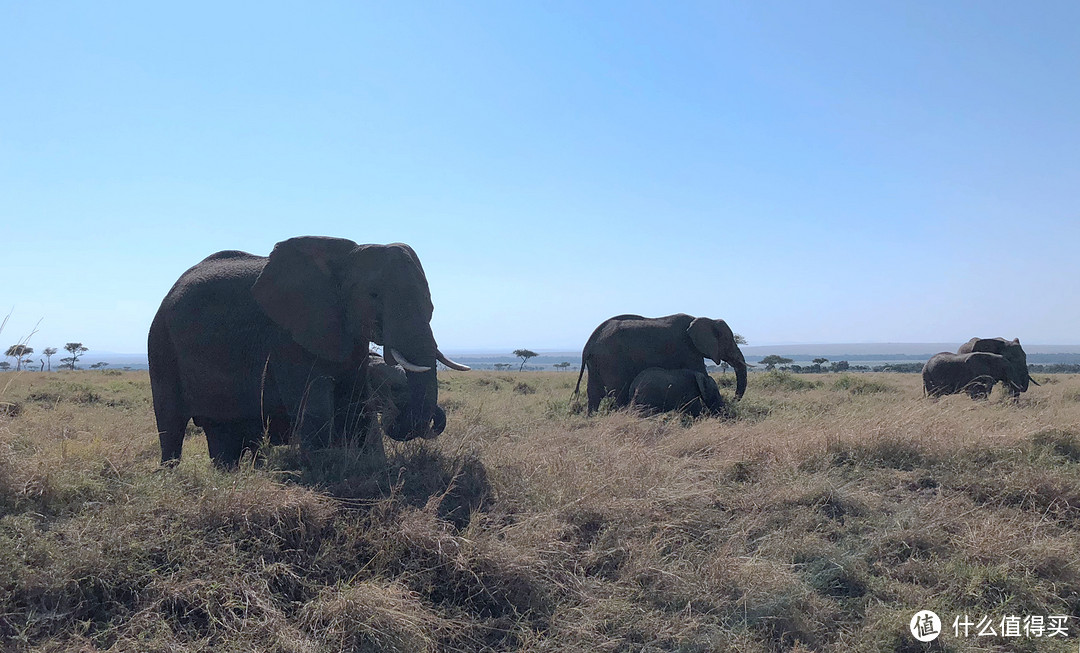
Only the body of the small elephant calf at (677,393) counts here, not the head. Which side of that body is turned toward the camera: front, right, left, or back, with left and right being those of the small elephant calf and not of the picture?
right

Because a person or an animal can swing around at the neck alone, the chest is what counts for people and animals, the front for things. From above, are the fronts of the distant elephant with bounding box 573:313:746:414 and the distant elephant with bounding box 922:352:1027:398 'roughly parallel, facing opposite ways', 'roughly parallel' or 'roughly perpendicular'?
roughly parallel

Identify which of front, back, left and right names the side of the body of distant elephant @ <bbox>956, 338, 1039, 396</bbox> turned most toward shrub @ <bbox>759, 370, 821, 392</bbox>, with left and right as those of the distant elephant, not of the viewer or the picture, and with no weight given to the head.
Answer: back

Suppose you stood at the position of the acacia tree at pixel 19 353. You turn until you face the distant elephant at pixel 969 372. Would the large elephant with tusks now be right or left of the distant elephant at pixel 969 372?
right

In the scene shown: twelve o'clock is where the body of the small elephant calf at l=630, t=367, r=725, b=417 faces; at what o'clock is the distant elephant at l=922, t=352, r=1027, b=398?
The distant elephant is roughly at 11 o'clock from the small elephant calf.

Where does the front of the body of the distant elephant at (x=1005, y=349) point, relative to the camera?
to the viewer's right

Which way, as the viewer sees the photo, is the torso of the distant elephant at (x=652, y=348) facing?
to the viewer's right

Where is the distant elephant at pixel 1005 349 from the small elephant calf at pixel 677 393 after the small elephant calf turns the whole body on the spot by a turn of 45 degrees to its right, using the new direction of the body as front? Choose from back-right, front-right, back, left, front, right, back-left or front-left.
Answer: left

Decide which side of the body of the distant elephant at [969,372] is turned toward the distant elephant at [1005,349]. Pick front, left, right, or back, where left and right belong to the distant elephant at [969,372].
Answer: left

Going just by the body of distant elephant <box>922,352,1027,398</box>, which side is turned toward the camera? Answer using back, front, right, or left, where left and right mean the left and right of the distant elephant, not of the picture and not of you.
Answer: right

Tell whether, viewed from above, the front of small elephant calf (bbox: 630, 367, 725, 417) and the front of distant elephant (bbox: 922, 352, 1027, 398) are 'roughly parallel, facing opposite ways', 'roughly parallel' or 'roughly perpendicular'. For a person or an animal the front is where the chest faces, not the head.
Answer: roughly parallel

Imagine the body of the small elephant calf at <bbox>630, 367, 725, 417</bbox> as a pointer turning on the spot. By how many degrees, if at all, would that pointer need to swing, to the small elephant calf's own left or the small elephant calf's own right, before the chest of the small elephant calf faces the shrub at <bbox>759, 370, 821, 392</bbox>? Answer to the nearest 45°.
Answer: approximately 90° to the small elephant calf's own left

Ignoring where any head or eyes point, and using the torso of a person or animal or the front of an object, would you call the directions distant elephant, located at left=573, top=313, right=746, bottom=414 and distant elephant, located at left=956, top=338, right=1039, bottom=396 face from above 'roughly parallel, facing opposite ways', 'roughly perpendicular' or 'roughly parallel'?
roughly parallel

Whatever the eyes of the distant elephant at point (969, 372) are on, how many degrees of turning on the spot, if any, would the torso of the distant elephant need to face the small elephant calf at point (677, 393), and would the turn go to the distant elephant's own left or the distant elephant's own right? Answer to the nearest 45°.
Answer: approximately 135° to the distant elephant's own right

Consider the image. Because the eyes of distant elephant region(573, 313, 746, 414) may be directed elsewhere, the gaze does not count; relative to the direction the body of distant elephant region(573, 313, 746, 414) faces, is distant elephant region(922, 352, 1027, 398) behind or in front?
in front
